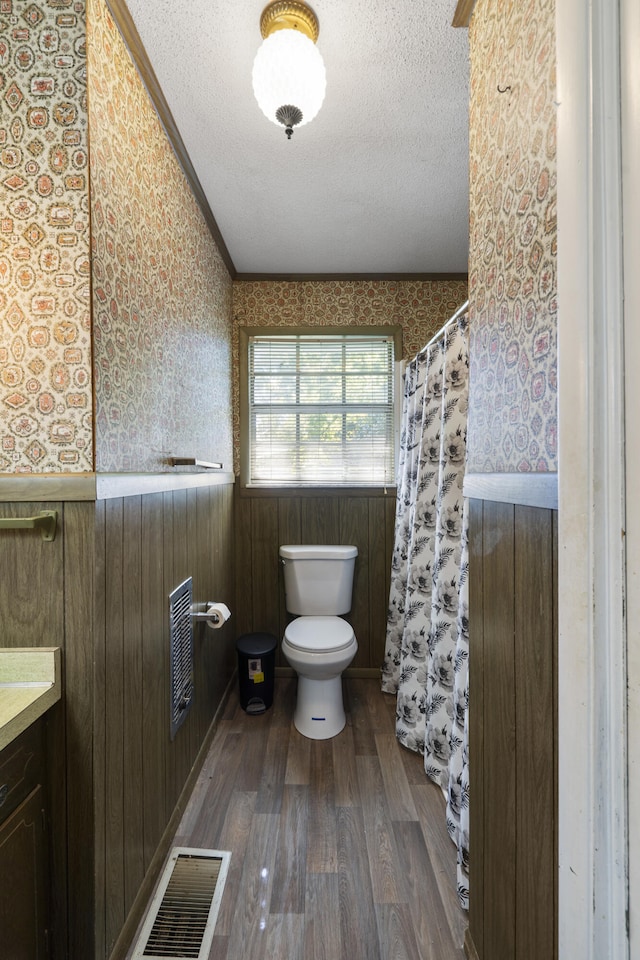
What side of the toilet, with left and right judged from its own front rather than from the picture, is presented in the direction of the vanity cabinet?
front

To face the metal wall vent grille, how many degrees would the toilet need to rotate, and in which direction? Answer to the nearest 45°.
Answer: approximately 45° to its right

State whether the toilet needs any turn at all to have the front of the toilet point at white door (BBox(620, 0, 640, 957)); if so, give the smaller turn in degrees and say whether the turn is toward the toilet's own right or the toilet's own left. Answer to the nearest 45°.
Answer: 0° — it already faces it

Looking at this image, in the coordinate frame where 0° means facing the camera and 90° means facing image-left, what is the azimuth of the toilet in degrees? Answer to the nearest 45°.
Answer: approximately 0°
